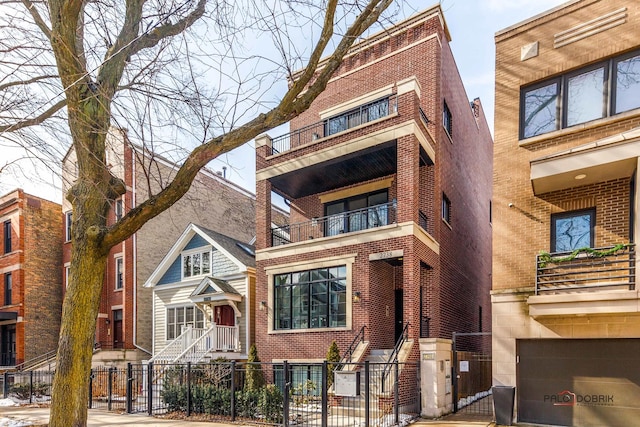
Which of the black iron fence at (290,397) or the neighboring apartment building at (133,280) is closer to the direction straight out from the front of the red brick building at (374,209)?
the black iron fence

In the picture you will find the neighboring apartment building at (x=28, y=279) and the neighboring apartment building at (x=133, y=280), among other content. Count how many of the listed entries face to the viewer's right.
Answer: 0

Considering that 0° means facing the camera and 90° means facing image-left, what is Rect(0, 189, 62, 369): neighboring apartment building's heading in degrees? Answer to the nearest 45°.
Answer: approximately 45°

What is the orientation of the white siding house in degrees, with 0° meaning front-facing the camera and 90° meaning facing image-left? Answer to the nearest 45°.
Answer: approximately 45°

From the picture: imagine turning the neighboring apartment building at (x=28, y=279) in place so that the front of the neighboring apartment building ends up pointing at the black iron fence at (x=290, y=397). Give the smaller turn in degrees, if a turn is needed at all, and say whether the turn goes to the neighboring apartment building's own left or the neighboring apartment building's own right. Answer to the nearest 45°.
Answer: approximately 45° to the neighboring apartment building's own left
